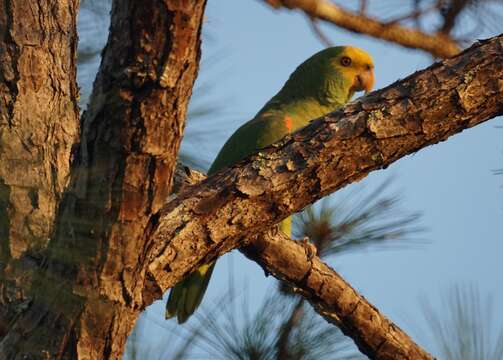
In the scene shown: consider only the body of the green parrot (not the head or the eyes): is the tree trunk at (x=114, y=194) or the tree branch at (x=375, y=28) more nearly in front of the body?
the tree branch
